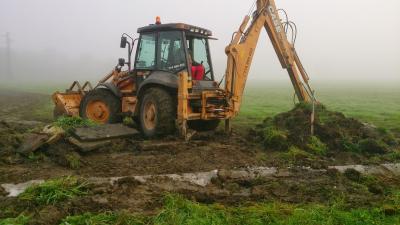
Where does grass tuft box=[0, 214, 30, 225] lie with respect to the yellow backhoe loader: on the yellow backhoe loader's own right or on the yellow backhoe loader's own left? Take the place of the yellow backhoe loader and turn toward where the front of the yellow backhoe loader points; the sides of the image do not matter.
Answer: on the yellow backhoe loader's own left

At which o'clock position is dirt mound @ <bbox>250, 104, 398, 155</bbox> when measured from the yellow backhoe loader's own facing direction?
The dirt mound is roughly at 5 o'clock from the yellow backhoe loader.

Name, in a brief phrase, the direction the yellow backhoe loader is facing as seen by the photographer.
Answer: facing away from the viewer and to the left of the viewer
